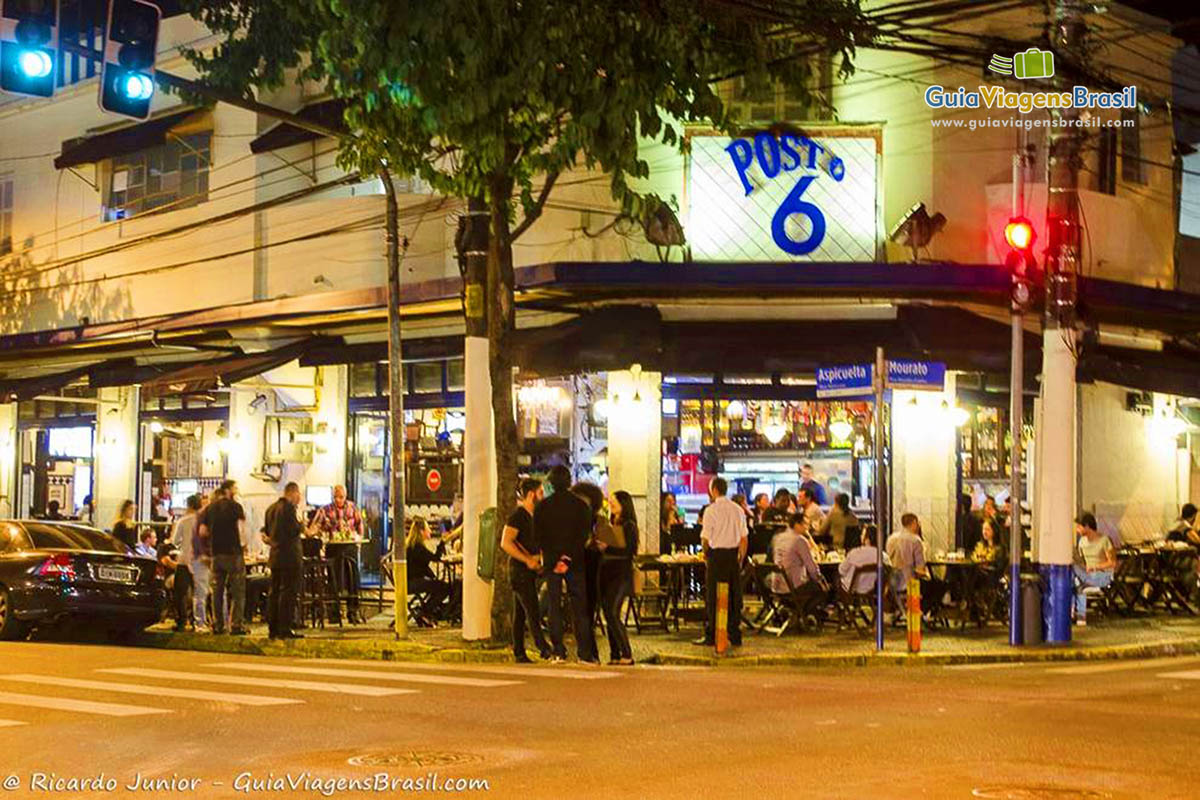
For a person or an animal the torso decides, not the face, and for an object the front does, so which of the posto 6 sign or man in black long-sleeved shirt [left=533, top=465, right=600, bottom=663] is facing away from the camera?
the man in black long-sleeved shirt

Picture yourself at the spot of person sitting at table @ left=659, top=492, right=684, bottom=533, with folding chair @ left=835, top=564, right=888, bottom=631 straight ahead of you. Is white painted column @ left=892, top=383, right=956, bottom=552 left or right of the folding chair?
left

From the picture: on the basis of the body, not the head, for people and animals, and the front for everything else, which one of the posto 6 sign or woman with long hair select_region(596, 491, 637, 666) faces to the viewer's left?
the woman with long hair

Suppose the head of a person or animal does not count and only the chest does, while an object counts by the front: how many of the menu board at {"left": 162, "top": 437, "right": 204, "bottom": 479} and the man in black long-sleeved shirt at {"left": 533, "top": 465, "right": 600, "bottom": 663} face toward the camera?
1

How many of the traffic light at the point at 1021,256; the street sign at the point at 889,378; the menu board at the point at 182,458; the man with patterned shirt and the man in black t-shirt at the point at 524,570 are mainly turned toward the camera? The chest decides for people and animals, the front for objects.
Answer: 4

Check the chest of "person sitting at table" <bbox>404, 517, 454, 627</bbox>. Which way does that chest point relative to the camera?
to the viewer's right

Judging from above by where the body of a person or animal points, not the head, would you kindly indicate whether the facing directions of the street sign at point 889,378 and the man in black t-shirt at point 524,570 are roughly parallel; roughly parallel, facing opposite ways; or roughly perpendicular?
roughly perpendicular

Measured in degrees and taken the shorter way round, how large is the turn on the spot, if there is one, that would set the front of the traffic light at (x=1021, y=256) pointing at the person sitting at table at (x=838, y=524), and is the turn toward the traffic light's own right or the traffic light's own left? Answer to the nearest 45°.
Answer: approximately 135° to the traffic light's own right

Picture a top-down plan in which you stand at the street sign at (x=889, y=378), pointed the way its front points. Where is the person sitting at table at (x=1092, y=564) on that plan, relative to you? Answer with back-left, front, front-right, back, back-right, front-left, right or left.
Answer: back-left

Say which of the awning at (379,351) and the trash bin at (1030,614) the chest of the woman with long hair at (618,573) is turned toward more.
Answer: the awning

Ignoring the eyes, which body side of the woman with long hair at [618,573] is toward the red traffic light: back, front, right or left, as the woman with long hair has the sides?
back

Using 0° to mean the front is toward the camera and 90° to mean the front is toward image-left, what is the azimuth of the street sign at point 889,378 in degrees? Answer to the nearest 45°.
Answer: approximately 0°
